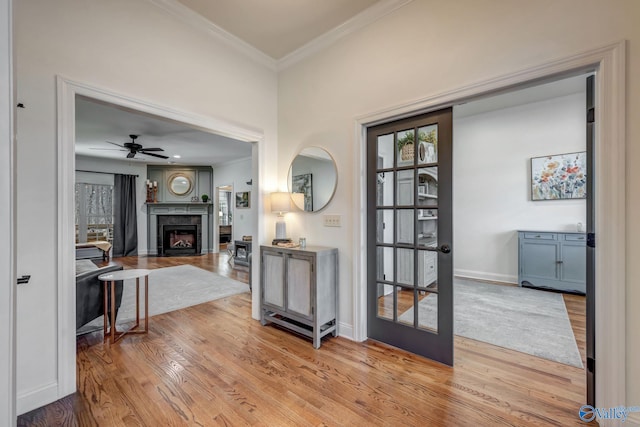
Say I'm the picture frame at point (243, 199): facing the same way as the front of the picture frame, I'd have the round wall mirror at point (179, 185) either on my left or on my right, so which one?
on my right

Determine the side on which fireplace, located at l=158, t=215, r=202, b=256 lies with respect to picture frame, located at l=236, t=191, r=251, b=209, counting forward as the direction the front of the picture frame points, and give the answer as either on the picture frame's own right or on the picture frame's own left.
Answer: on the picture frame's own right

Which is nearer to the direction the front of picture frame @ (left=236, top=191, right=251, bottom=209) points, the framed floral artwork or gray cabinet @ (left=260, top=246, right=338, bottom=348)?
the gray cabinet

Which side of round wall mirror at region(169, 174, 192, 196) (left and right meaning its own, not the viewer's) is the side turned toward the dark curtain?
right

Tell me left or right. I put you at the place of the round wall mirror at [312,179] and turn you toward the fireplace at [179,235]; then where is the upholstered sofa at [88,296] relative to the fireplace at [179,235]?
left

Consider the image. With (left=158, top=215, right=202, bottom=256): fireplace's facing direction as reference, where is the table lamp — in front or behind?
in front

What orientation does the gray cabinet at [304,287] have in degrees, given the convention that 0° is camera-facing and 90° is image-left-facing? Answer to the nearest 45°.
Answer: approximately 45°

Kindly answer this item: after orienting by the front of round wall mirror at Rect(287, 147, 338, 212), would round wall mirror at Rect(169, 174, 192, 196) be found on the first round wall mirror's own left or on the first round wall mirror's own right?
on the first round wall mirror's own right

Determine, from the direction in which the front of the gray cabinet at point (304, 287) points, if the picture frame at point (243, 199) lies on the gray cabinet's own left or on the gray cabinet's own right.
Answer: on the gray cabinet's own right

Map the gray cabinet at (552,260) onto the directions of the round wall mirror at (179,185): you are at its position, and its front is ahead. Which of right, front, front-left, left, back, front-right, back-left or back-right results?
front-left
